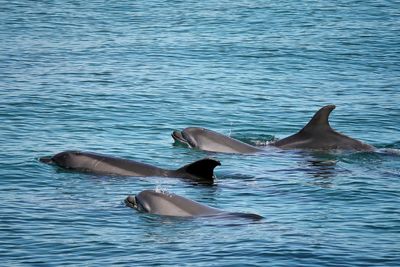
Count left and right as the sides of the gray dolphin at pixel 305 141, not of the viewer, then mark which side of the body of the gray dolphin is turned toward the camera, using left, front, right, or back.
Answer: left

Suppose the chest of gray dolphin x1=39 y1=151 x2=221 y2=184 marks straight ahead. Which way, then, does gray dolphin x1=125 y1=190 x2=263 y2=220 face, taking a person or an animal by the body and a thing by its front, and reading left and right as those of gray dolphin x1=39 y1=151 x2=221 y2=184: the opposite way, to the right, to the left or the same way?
the same way

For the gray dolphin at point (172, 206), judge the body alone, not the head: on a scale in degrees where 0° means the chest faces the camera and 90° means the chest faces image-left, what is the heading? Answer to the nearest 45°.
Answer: approximately 90°

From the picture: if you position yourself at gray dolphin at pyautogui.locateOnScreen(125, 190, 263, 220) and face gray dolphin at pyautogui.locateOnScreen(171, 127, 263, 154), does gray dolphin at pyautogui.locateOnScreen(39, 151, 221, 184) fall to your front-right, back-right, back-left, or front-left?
front-left

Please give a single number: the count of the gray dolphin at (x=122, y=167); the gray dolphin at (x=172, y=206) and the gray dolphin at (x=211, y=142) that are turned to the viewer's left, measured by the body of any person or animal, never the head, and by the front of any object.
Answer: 3

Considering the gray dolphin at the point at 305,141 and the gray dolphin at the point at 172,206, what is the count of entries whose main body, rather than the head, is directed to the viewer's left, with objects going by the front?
2

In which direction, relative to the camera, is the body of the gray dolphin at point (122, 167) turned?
to the viewer's left

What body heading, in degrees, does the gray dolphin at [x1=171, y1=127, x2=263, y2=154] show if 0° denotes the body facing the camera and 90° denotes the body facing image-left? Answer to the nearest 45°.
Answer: approximately 90°

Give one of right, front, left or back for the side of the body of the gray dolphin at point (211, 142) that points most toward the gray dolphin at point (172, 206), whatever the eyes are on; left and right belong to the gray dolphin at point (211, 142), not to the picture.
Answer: left

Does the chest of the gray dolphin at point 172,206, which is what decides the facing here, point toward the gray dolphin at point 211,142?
no

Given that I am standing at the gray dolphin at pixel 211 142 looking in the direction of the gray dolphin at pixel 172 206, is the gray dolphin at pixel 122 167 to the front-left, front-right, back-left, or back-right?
front-right

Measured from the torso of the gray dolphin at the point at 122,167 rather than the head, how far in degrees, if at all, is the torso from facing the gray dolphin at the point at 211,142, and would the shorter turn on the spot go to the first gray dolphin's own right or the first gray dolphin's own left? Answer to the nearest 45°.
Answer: approximately 135° to the first gray dolphin's own right

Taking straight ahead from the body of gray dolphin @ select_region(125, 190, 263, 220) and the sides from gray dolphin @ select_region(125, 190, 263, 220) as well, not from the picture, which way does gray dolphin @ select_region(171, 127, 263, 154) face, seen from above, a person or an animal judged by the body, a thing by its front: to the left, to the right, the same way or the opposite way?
the same way

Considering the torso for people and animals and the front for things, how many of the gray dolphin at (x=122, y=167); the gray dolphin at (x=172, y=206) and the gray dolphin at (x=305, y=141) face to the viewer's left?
3
